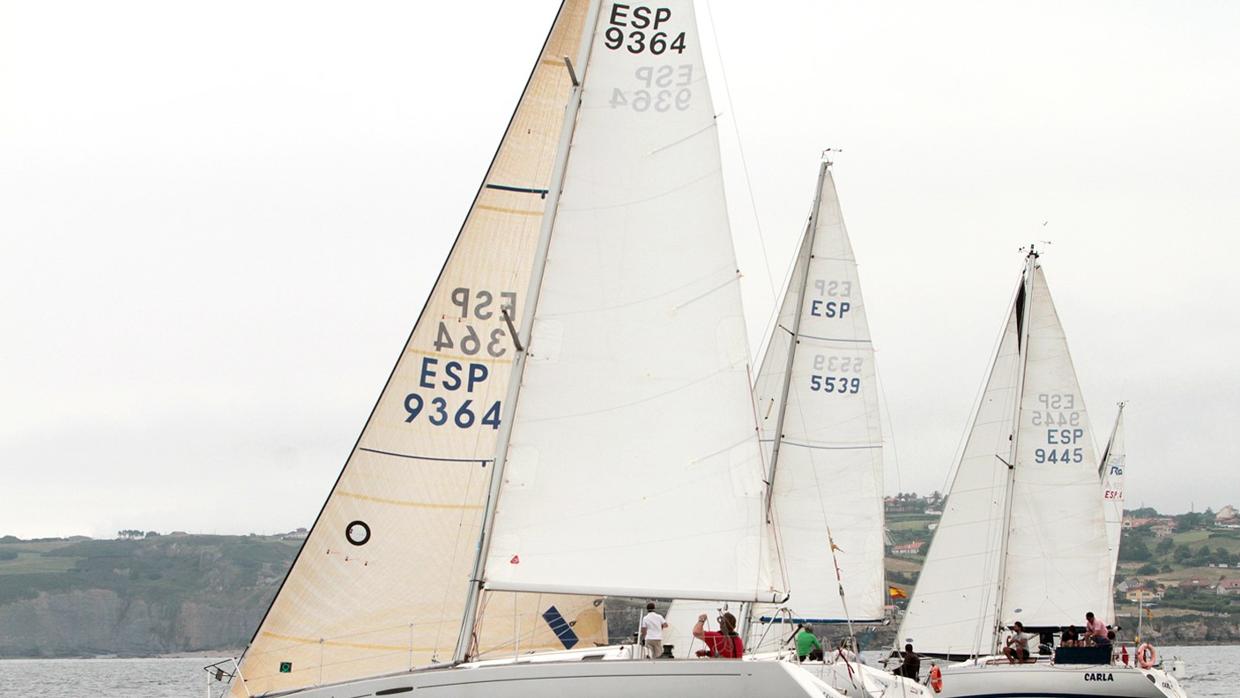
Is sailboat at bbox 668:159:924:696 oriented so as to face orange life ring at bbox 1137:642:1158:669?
no

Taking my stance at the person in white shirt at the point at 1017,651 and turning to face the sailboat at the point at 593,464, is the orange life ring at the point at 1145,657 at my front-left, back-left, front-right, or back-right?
back-left

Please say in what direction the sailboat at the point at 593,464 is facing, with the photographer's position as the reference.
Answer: facing to the left of the viewer

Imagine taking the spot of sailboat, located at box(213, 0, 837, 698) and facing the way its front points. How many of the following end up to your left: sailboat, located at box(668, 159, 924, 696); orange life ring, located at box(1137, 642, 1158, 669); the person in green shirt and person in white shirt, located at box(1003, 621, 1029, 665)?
0

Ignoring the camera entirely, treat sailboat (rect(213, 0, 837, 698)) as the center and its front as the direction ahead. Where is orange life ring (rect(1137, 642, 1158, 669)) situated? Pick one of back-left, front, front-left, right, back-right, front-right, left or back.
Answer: back-right
